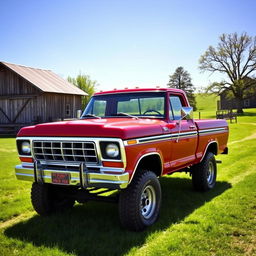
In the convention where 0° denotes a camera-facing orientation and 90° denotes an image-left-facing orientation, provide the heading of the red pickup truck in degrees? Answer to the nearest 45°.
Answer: approximately 45°

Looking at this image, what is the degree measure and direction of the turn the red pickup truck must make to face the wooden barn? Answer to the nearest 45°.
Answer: approximately 135° to its right
